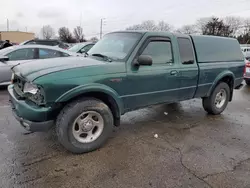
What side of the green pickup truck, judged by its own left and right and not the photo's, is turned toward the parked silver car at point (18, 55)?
right

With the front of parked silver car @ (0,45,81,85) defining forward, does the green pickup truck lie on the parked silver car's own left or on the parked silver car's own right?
on the parked silver car's own left

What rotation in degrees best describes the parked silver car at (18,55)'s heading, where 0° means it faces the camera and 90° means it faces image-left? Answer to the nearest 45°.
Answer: approximately 90°

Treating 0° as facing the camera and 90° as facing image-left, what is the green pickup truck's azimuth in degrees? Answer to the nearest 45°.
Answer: approximately 45°
